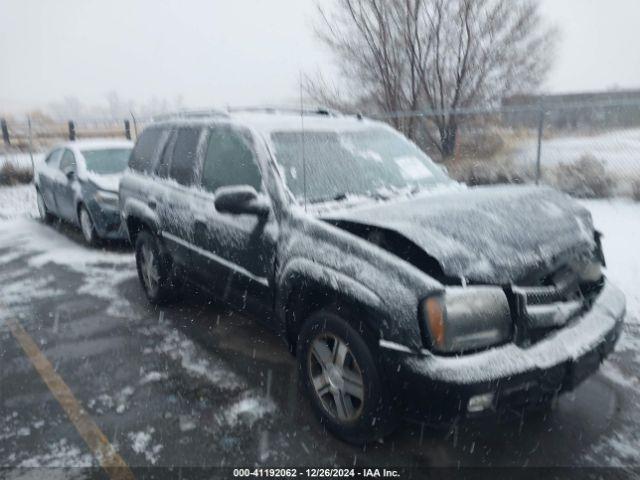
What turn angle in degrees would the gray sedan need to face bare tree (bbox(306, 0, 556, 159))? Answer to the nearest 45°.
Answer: approximately 45° to its left

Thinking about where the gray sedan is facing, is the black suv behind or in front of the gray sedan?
in front

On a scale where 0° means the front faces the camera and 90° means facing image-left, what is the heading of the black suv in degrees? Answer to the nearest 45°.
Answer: approximately 315°

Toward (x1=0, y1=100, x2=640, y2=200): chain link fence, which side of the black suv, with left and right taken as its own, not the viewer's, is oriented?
left

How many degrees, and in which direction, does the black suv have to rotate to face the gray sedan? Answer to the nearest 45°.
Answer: approximately 180°

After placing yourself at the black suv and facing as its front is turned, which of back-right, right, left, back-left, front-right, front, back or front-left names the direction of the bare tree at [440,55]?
back-left

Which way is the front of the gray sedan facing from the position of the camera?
facing the viewer and to the right of the viewer

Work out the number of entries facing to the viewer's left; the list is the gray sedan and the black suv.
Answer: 0

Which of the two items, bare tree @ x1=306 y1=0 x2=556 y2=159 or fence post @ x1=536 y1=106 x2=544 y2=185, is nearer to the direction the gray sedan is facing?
the fence post
